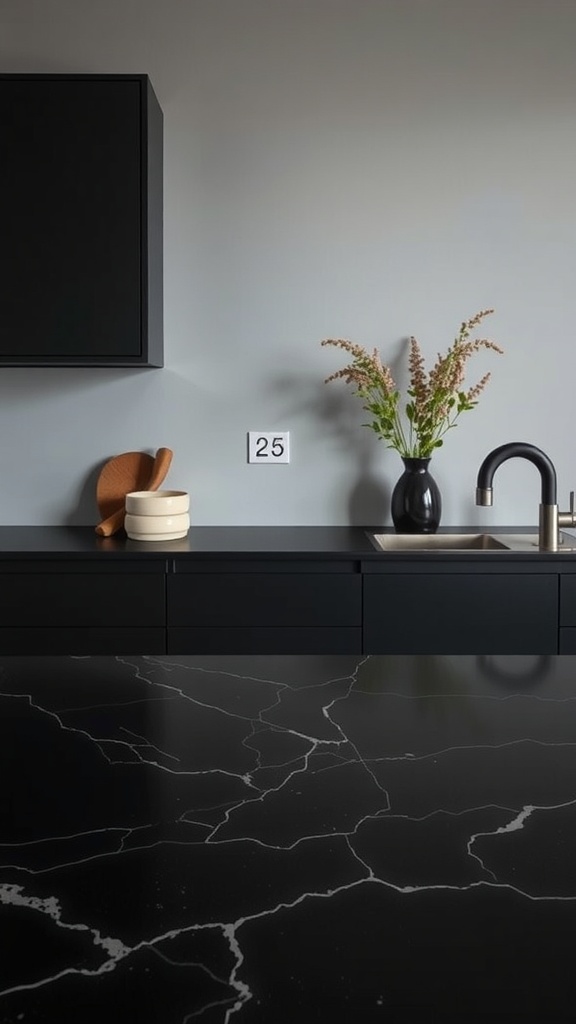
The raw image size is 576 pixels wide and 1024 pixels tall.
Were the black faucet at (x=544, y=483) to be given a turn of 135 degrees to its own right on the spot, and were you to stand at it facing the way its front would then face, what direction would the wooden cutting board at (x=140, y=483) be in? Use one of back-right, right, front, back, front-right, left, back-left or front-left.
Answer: back-left

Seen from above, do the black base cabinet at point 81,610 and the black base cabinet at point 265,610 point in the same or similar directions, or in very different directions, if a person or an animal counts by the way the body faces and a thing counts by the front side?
same or similar directions

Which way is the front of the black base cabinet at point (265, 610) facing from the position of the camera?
facing the viewer

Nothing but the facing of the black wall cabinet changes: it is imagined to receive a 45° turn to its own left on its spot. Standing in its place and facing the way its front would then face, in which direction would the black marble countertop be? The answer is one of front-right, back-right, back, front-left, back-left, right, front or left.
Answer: front-right

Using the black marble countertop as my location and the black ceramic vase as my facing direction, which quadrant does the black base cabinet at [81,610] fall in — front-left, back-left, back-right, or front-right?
front-left

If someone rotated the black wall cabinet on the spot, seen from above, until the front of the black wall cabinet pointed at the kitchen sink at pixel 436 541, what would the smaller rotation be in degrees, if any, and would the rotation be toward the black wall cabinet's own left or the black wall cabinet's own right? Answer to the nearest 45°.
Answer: approximately 90° to the black wall cabinet's own left

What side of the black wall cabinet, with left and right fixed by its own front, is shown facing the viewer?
front

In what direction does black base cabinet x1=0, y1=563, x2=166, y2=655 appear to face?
toward the camera

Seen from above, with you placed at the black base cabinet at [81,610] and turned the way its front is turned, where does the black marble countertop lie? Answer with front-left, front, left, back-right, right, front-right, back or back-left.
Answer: front

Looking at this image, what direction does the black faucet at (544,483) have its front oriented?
to the viewer's left

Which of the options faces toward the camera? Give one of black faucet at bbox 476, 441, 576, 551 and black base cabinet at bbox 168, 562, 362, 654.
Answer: the black base cabinet

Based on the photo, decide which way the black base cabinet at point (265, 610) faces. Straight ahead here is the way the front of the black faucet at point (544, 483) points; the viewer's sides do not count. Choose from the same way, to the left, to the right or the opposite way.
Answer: to the left
